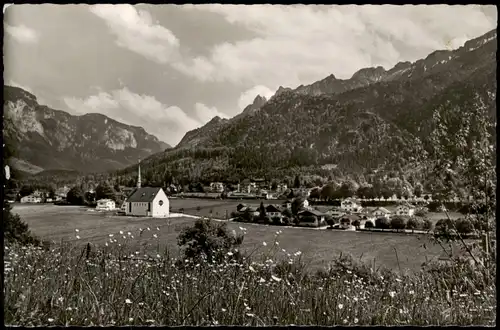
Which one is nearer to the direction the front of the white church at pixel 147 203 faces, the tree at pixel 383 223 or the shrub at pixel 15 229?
the tree

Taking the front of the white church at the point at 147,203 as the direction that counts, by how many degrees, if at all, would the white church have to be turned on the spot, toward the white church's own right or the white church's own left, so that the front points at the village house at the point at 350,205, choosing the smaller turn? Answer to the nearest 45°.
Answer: approximately 45° to the white church's own left

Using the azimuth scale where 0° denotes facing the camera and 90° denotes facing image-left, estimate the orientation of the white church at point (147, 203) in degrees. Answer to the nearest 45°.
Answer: approximately 315°

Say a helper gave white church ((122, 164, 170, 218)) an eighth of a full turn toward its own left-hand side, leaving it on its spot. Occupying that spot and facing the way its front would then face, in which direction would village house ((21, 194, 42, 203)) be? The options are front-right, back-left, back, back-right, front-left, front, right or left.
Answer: back

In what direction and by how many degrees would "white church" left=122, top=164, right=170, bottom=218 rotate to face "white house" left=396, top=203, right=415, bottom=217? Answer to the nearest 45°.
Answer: approximately 45° to its left

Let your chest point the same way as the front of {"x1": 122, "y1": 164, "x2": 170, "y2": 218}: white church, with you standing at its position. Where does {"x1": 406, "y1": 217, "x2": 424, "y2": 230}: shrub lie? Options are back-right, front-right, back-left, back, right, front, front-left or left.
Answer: front-left

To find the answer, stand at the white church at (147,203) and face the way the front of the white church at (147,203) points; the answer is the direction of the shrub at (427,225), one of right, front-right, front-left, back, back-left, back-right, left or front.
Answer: front-left

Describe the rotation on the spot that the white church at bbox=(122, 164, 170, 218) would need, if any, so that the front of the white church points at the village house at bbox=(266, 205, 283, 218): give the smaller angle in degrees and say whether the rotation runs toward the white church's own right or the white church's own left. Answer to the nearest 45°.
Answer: approximately 45° to the white church's own left

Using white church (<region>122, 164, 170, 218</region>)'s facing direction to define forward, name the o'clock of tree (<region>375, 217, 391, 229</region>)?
The tree is roughly at 11 o'clock from the white church.

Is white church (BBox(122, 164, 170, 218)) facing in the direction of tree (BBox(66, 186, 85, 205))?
no

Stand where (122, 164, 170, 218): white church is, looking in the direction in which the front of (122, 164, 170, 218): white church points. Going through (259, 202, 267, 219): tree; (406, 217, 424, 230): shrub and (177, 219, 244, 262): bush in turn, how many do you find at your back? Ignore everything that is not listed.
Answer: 0

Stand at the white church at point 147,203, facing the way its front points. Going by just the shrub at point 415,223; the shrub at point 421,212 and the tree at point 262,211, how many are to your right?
0

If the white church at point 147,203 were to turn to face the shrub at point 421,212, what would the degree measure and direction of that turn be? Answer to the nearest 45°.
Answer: approximately 45° to its left
